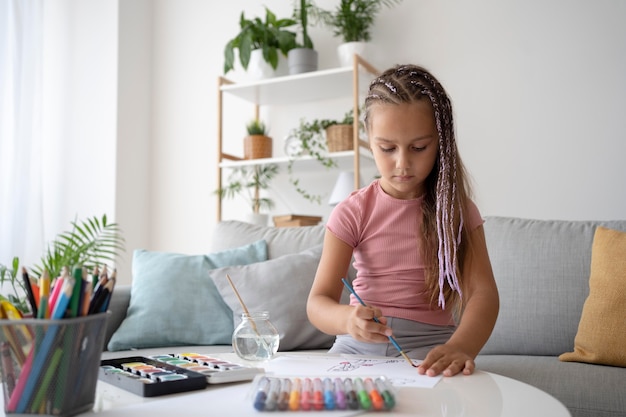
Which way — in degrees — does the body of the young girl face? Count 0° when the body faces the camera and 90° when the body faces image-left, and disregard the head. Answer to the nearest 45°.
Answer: approximately 0°

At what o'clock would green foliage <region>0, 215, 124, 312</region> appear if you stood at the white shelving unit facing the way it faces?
The green foliage is roughly at 1 o'clock from the white shelving unit.

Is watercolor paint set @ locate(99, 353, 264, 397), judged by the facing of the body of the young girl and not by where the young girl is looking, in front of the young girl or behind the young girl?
in front

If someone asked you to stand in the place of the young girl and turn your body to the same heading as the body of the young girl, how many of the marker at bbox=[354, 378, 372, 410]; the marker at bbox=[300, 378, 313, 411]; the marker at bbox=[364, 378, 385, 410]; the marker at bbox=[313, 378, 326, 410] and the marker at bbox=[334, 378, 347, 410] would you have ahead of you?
5

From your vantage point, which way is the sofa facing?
toward the camera

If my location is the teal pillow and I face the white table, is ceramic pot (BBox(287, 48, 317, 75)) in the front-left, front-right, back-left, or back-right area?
back-left

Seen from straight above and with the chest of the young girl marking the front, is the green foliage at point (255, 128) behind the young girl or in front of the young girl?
behind

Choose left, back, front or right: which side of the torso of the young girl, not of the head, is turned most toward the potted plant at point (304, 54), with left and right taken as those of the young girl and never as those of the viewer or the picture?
back

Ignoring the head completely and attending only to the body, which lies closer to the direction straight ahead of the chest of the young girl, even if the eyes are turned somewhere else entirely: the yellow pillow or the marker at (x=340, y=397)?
the marker

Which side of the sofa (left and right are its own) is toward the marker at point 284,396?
front

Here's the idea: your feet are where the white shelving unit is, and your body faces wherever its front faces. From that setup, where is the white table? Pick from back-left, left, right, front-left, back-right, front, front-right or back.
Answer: front-left

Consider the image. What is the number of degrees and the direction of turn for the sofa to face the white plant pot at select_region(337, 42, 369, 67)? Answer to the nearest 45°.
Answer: approximately 135° to its right

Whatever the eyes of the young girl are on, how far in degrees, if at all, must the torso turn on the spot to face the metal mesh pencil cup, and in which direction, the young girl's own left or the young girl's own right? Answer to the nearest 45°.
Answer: approximately 45° to the young girl's own right

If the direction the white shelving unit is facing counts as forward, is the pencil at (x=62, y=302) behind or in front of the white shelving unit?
in front
